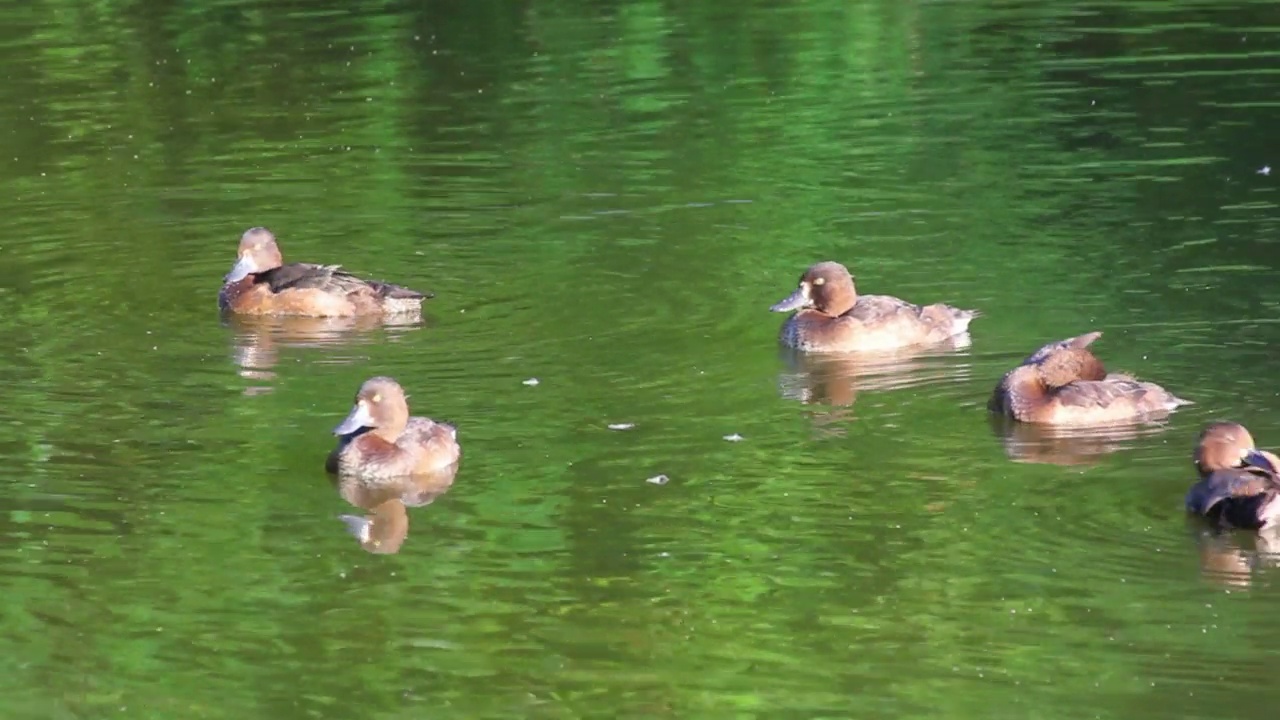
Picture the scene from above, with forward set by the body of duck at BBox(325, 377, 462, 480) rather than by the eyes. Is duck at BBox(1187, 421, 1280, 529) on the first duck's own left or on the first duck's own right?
on the first duck's own left

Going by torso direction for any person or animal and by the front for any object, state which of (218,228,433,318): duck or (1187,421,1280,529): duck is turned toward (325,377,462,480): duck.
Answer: (1187,421,1280,529): duck

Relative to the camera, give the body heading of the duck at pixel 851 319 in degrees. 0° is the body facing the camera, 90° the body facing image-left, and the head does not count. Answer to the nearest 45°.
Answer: approximately 90°

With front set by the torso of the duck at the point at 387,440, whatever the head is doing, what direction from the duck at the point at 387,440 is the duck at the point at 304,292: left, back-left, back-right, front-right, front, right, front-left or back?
back-right

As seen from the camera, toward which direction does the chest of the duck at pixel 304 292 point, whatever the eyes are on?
to the viewer's left

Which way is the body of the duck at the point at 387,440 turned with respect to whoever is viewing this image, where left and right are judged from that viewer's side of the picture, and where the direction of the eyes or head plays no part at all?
facing the viewer and to the left of the viewer

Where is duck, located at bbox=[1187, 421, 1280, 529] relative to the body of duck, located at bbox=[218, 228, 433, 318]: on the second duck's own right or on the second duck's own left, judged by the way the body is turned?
on the second duck's own left

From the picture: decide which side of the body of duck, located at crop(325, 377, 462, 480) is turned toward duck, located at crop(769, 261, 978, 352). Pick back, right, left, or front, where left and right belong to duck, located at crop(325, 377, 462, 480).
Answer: back

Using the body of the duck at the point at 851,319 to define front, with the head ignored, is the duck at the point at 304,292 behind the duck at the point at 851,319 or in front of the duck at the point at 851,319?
in front

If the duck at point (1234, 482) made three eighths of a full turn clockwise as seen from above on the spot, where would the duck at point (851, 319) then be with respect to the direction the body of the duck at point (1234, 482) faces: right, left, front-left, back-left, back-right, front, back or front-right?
left

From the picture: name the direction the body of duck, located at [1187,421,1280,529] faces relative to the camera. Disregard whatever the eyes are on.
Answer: to the viewer's left
